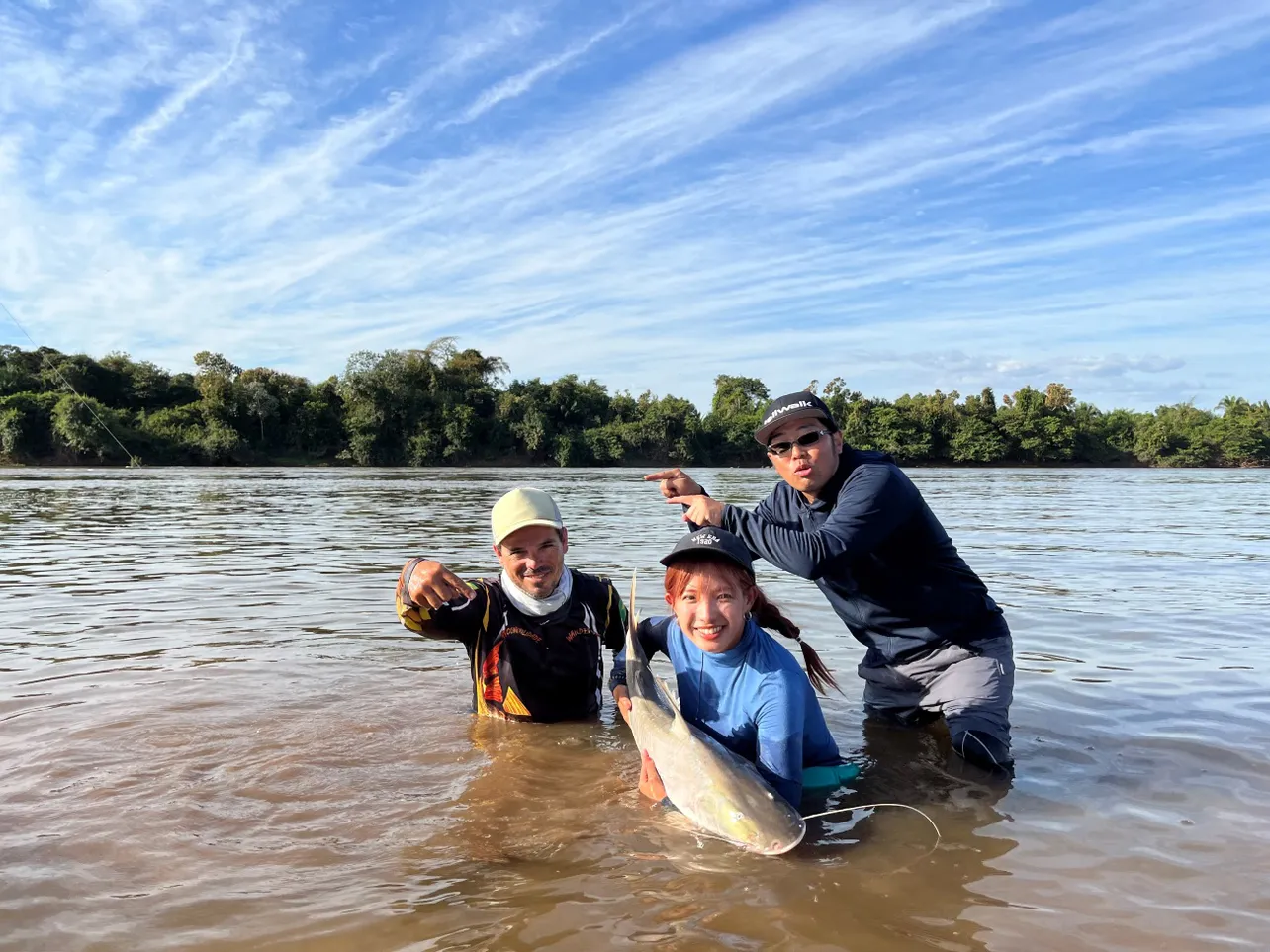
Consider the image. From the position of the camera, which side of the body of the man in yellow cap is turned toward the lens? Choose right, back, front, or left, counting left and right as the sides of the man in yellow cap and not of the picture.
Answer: front

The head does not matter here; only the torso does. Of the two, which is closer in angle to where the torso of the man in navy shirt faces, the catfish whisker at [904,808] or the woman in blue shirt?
the woman in blue shirt

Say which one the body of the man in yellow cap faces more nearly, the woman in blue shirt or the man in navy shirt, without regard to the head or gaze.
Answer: the woman in blue shirt

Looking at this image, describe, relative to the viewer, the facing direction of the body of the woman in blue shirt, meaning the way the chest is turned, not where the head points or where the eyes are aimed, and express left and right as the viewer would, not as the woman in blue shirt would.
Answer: facing the viewer and to the left of the viewer

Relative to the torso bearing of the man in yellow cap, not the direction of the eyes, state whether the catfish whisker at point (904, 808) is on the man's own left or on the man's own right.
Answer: on the man's own left

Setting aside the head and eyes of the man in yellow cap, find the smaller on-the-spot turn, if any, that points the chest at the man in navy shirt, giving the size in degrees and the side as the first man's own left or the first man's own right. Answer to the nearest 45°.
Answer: approximately 90° to the first man's own left

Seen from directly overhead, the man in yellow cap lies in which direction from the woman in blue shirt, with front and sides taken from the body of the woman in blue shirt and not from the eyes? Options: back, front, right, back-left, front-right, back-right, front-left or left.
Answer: right

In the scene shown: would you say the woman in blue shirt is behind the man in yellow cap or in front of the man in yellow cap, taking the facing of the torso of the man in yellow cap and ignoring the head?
in front

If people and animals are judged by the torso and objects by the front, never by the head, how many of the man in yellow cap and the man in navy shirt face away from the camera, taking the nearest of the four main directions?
0

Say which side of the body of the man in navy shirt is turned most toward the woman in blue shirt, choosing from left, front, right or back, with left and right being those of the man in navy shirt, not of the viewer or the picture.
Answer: front
